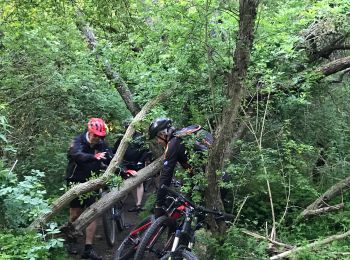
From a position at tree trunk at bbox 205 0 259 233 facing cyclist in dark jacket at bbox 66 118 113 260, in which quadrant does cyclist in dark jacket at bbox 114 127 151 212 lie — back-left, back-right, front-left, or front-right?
front-right

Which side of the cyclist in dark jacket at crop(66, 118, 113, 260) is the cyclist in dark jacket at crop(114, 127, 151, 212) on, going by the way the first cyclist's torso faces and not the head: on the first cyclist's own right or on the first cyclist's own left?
on the first cyclist's own left

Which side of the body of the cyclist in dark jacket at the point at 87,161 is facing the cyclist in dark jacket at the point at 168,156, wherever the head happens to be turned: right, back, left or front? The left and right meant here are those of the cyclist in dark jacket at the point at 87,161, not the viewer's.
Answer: front

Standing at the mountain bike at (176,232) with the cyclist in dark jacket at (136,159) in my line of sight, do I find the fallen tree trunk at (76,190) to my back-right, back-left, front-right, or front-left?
front-left

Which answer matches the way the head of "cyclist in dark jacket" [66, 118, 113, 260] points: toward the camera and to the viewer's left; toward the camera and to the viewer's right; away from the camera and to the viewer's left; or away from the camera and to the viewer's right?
toward the camera and to the viewer's right

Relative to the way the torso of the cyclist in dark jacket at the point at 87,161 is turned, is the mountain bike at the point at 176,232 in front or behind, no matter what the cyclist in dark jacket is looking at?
in front

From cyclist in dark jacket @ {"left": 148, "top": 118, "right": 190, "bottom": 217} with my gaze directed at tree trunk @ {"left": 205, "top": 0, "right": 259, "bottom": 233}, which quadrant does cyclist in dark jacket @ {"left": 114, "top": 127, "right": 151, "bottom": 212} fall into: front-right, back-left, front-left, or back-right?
back-left

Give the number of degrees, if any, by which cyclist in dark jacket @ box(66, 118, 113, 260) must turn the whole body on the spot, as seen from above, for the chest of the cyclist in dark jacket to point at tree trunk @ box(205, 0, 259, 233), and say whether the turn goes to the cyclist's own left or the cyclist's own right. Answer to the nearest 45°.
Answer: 0° — they already face it
